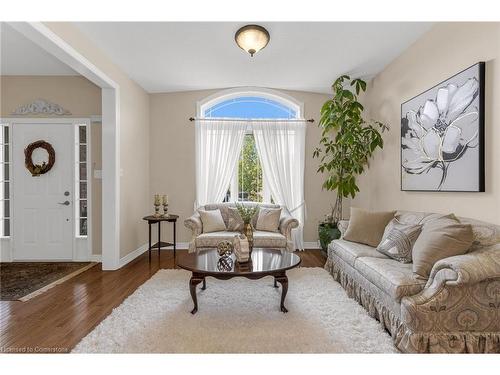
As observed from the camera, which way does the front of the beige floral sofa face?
facing the viewer and to the left of the viewer

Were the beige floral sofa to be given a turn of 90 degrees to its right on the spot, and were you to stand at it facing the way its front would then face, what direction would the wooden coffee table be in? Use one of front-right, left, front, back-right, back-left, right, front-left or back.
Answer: front-left

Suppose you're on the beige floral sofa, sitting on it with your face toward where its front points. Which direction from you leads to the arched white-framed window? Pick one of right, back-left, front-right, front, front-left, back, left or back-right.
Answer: right

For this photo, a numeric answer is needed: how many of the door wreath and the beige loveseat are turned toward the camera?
2

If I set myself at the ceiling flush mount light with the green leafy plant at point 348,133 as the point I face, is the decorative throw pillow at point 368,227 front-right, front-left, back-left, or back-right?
front-right

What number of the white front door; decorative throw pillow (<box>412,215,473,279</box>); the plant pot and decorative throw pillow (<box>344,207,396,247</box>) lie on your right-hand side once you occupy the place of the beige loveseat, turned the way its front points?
1

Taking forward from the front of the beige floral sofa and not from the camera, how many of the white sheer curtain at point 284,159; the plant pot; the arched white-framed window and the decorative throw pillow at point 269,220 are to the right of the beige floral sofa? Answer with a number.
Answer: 4

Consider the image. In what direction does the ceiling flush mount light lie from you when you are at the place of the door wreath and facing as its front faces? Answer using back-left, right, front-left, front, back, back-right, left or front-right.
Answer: front-left

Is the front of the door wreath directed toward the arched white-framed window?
no

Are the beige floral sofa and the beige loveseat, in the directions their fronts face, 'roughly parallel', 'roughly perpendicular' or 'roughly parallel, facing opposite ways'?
roughly perpendicular

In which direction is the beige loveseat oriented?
toward the camera

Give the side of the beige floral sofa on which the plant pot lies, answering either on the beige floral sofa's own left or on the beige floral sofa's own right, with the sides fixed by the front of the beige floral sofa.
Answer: on the beige floral sofa's own right

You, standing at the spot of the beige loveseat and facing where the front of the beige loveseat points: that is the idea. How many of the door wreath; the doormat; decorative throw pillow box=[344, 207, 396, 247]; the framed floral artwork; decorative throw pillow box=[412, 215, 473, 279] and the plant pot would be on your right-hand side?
2

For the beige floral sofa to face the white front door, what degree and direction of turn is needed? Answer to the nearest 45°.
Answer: approximately 45° to its right

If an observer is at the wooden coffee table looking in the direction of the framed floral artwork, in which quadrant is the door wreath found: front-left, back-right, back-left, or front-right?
back-left

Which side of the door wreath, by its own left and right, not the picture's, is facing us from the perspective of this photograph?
front
